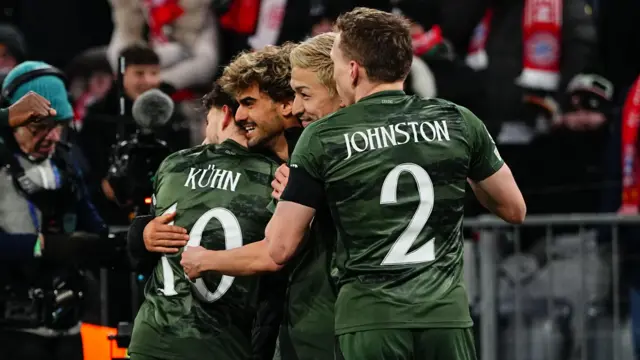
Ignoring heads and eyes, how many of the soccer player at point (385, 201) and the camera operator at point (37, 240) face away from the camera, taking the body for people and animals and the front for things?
1

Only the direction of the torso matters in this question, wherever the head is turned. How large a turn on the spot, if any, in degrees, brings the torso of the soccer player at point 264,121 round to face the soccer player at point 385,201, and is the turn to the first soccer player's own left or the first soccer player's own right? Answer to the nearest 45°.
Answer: approximately 90° to the first soccer player's own left

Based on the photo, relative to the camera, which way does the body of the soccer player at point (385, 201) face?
away from the camera

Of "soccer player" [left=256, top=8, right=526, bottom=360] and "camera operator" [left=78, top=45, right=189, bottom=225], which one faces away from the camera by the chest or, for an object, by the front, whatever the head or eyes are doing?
the soccer player

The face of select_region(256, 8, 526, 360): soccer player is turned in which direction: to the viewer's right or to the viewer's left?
to the viewer's left

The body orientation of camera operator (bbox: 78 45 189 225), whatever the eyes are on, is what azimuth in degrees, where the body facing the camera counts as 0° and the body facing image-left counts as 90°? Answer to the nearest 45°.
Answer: approximately 315°
